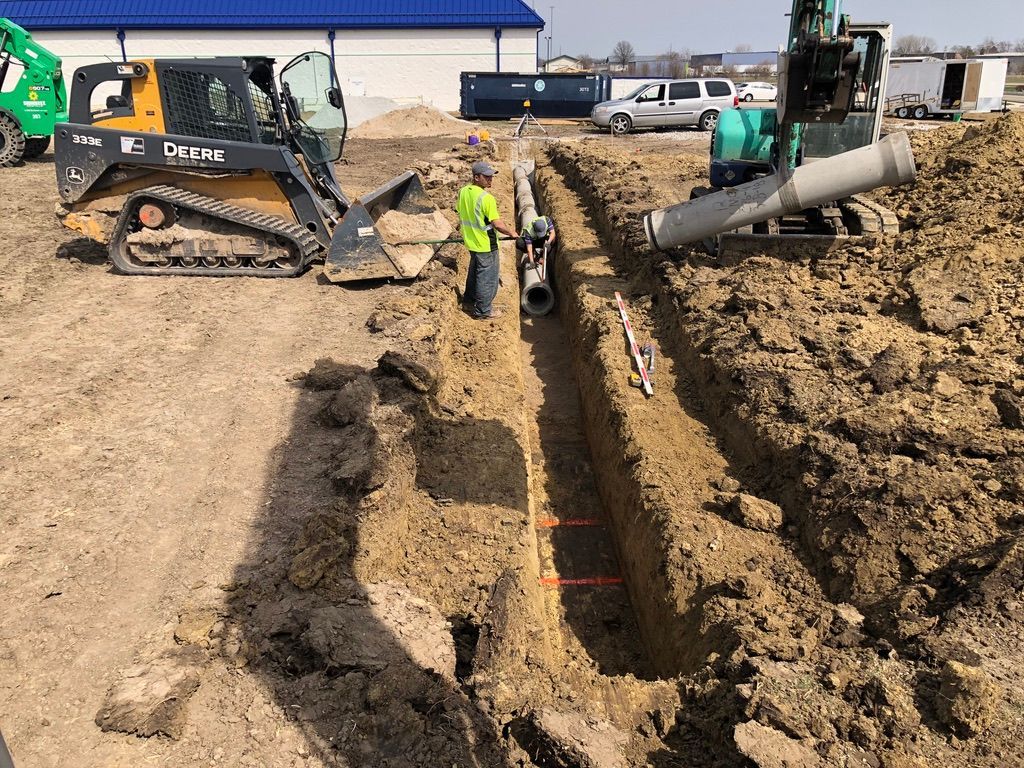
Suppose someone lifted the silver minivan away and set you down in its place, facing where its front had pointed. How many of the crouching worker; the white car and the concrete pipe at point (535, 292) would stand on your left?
2

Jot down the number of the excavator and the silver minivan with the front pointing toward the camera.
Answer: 1

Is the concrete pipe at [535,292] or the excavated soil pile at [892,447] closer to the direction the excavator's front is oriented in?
the excavated soil pile

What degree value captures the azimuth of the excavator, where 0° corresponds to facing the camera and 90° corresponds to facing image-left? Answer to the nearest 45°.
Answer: approximately 0°

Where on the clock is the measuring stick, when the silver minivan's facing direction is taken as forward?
The measuring stick is roughly at 9 o'clock from the silver minivan.

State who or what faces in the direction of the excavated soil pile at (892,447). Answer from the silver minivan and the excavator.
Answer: the excavator

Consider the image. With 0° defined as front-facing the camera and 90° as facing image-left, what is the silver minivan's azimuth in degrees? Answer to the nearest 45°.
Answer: approximately 90°

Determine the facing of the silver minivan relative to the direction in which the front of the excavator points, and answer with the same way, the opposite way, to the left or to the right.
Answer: to the right

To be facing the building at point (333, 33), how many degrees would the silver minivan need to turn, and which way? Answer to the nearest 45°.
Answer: approximately 45° to its right

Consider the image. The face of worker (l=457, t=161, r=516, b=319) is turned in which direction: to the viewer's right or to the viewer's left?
to the viewer's right

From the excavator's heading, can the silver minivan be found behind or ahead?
behind

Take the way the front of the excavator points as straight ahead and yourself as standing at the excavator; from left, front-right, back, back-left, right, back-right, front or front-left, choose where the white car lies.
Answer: back

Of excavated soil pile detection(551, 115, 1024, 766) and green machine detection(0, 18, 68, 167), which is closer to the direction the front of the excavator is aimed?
the excavated soil pile

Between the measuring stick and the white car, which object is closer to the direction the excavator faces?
the measuring stick
